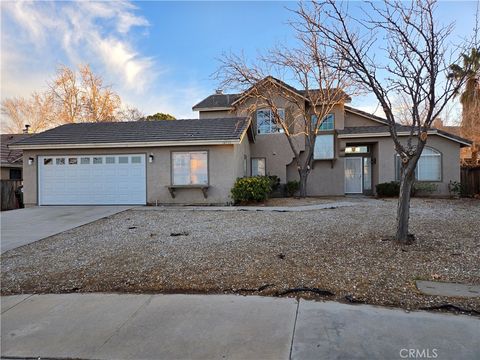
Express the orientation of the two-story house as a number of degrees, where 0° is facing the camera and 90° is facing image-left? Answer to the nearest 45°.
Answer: approximately 0°

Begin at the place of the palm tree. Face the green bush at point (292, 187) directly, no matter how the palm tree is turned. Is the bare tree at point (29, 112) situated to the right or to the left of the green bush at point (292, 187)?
right

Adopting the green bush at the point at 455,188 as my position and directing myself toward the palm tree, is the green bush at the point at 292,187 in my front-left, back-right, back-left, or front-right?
back-left

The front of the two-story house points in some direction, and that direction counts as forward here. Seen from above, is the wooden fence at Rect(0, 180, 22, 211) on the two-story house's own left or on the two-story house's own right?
on the two-story house's own right

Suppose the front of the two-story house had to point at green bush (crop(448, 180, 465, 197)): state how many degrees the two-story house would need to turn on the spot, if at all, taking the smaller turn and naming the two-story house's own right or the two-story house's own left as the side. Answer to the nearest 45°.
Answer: approximately 90° to the two-story house's own left

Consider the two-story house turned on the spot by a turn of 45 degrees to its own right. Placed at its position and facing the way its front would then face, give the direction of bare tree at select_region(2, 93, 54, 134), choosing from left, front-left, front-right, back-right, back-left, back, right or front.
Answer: right

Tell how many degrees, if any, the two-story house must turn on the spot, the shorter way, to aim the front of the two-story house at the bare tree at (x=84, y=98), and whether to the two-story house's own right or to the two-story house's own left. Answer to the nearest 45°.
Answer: approximately 135° to the two-story house's own right

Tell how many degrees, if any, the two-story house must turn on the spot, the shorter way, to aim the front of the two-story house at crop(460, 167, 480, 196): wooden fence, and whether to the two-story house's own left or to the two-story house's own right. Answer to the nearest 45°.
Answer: approximately 90° to the two-story house's own left

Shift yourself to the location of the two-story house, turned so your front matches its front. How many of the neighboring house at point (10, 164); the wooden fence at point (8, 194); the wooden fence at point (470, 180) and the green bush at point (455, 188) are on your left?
2

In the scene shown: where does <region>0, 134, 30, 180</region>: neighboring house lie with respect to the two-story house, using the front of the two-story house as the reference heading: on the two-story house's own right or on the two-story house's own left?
on the two-story house's own right
